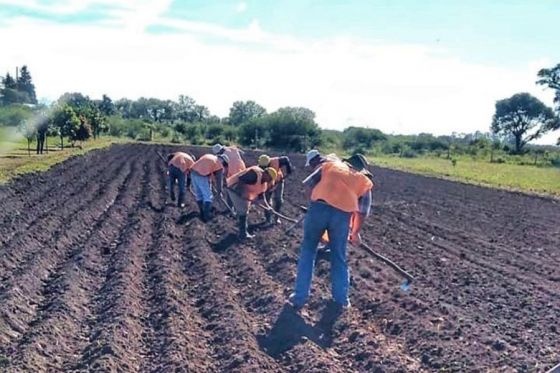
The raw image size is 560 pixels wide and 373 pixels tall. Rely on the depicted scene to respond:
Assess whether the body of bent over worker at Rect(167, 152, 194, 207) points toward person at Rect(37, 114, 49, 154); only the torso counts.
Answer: no

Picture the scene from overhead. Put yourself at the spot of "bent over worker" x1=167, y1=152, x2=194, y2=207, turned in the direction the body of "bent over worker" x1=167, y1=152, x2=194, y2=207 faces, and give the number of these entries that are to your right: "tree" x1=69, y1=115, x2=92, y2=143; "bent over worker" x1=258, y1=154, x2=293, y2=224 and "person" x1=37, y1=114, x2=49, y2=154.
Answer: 1

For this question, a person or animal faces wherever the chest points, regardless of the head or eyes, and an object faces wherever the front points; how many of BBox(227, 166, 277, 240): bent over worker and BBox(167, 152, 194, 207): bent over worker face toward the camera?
0

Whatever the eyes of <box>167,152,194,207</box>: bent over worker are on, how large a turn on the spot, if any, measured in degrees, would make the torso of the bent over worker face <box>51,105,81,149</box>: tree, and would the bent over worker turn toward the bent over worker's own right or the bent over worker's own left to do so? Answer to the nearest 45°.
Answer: approximately 45° to the bent over worker's own left

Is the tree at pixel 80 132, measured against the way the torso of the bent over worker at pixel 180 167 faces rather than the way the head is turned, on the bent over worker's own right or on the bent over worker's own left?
on the bent over worker's own left

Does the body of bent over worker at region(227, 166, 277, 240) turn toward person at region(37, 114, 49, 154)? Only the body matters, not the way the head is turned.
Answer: no
